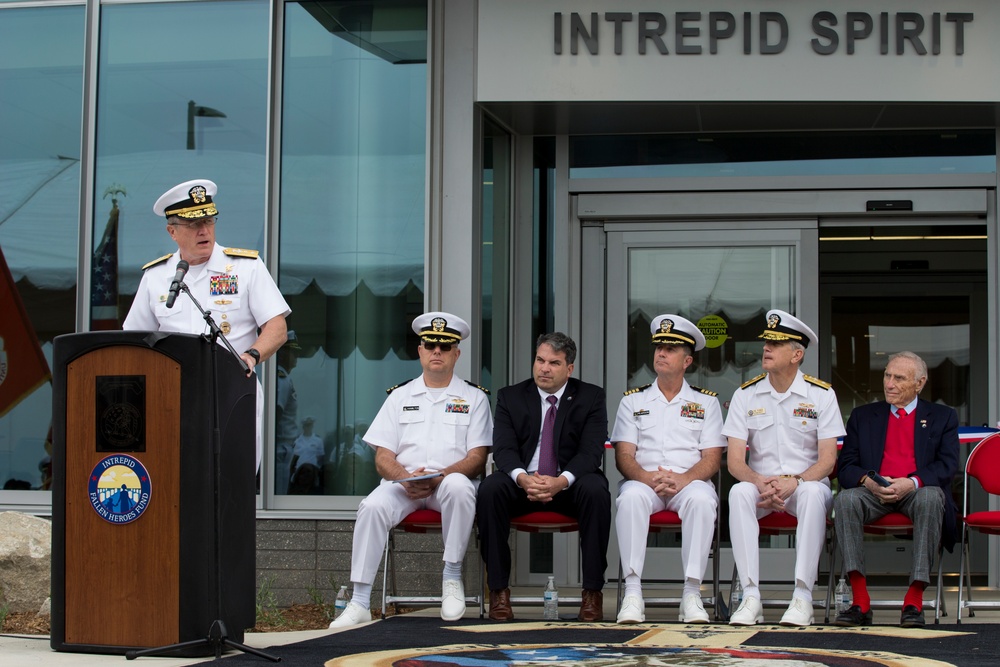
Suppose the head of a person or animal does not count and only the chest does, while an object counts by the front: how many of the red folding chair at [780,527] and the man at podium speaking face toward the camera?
2

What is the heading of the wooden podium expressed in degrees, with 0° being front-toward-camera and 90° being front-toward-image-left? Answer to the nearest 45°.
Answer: approximately 45°

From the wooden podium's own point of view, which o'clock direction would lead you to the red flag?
The red flag is roughly at 4 o'clock from the wooden podium.

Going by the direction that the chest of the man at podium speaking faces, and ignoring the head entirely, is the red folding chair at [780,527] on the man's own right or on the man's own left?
on the man's own left

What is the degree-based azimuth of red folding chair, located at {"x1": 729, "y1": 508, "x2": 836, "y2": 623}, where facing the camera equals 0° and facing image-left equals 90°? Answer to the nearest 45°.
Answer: approximately 0°

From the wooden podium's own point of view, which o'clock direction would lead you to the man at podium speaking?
The man at podium speaking is roughly at 5 o'clock from the wooden podium.

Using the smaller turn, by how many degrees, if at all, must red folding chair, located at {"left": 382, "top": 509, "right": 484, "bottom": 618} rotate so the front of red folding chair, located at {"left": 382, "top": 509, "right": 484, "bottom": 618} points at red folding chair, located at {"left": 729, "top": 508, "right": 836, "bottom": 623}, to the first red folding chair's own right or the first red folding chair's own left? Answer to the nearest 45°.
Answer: approximately 90° to the first red folding chair's own left

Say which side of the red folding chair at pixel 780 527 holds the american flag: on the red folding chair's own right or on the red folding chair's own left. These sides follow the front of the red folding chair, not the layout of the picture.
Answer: on the red folding chair's own right

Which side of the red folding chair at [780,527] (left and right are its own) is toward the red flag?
right
